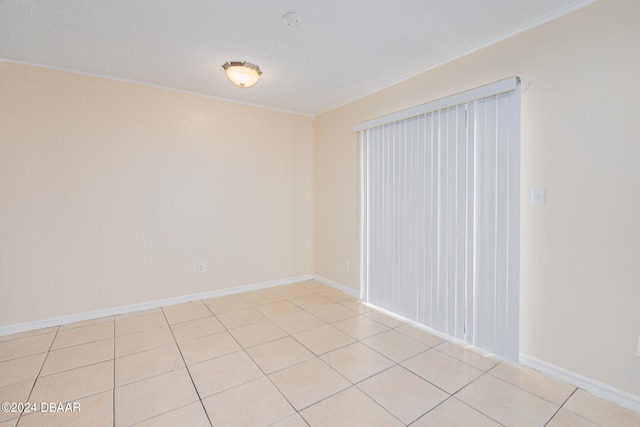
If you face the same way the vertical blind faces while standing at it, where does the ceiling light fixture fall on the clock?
The ceiling light fixture is roughly at 1 o'clock from the vertical blind.

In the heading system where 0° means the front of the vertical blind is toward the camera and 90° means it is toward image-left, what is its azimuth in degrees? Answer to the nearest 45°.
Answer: approximately 45°
